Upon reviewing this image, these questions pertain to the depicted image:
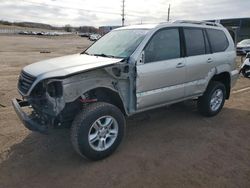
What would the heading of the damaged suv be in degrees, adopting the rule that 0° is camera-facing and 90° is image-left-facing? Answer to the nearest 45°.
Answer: approximately 45°
